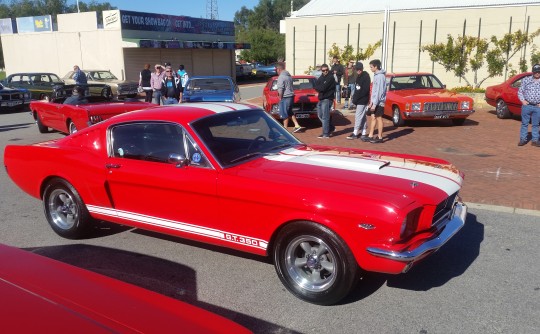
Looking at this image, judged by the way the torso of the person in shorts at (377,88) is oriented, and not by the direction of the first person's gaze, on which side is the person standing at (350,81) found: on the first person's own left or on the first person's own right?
on the first person's own right

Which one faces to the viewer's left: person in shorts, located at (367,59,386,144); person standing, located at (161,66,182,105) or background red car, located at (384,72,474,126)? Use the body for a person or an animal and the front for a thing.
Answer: the person in shorts

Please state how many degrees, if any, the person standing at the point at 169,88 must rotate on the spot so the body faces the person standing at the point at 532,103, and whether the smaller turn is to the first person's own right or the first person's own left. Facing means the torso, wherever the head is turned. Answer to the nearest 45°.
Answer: approximately 45° to the first person's own left

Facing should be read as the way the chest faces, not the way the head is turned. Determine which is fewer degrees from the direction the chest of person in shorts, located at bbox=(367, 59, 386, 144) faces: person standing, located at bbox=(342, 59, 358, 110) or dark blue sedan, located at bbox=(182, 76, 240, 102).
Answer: the dark blue sedan

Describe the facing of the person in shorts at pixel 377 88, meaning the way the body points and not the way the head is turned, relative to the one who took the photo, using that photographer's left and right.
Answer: facing to the left of the viewer

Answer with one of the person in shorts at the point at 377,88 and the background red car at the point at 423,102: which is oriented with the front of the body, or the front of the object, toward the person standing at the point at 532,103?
the background red car

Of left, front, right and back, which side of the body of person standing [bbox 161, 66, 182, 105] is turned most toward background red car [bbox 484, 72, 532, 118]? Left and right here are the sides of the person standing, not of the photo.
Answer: left

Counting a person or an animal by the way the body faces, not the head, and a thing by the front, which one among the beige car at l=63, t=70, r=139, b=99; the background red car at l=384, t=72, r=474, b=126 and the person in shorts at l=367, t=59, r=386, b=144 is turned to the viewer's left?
the person in shorts

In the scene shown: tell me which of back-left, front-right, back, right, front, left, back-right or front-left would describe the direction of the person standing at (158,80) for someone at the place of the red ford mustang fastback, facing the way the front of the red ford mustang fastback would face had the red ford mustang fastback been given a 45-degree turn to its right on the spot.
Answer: back
